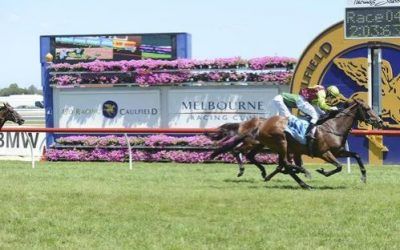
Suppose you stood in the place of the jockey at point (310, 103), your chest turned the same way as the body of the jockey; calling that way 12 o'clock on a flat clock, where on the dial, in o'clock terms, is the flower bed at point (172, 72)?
The flower bed is roughly at 8 o'clock from the jockey.

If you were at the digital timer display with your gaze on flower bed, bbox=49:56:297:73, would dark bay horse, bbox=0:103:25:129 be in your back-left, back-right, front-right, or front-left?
front-left

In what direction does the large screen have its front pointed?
toward the camera

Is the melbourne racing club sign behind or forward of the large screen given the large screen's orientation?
forward

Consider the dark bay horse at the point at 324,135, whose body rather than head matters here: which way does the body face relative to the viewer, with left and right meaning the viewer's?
facing to the right of the viewer

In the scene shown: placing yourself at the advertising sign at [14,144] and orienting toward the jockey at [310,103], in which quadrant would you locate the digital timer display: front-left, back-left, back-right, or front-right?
front-left

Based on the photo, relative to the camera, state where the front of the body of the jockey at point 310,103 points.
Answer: to the viewer's right

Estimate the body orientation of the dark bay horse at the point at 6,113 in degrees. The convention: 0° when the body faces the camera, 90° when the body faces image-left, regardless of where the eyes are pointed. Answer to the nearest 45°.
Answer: approximately 270°

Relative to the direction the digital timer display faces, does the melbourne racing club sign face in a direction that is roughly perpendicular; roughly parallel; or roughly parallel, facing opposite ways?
roughly parallel

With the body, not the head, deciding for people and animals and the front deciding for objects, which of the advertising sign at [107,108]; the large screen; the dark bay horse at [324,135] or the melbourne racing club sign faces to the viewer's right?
the dark bay horse

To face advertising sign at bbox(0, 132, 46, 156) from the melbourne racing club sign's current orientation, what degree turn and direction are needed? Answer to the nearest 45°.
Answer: approximately 90° to its right

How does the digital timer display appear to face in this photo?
toward the camera

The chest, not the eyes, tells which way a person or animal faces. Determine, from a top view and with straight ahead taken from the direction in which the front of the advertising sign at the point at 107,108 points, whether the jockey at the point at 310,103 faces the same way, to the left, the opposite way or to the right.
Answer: to the left
